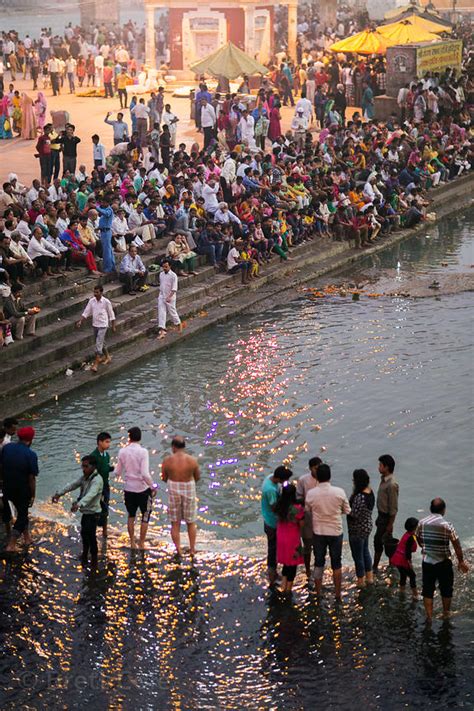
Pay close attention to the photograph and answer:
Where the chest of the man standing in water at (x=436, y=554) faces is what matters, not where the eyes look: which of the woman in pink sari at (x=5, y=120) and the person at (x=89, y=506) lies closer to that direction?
the woman in pink sari

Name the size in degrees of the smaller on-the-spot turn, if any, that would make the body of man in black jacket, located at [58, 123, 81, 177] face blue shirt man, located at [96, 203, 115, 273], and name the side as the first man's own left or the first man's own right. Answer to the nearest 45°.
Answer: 0° — they already face them

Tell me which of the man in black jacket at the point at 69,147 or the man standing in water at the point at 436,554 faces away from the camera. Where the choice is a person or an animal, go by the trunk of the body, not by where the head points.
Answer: the man standing in water

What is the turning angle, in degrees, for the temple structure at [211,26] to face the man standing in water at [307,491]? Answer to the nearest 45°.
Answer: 0° — it already faces them

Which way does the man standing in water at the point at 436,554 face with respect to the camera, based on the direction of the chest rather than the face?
away from the camera

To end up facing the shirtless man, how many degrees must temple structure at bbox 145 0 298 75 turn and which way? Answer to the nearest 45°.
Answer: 0° — it already faces them

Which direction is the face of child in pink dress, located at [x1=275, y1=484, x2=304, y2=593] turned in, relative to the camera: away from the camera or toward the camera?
away from the camera

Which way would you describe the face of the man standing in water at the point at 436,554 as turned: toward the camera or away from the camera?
away from the camera

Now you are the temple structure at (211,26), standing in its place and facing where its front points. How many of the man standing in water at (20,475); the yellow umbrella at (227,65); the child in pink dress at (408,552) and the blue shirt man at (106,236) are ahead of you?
4

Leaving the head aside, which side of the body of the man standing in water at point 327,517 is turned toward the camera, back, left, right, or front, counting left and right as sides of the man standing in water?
back

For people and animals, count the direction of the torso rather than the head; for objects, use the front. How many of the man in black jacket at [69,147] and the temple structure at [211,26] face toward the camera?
2

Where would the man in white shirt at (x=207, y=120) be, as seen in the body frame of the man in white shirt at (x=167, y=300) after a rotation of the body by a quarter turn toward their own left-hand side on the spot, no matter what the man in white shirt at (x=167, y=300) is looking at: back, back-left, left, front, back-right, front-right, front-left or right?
back-left

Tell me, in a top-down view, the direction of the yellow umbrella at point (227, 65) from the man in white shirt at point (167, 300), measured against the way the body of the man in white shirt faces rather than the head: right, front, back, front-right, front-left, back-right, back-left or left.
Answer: back-right

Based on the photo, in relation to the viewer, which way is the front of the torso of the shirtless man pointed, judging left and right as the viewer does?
facing away from the viewer
